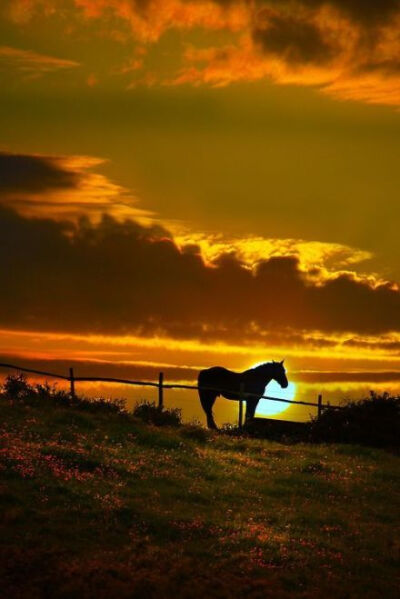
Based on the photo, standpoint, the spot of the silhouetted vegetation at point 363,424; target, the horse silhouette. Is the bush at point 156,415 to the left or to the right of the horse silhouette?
left

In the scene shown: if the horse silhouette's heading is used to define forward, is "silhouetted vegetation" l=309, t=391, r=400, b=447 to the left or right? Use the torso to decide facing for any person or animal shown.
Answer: on its right

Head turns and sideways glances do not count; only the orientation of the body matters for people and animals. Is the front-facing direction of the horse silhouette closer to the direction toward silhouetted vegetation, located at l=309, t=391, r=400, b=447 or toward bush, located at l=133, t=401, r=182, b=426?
the silhouetted vegetation

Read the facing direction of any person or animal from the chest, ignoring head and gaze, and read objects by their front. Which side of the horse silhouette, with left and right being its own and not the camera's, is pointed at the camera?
right
